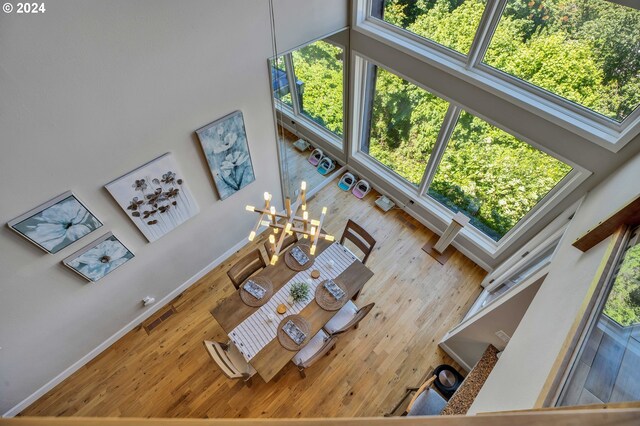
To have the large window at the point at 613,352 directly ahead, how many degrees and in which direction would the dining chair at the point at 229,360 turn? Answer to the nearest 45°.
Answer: approximately 90° to its right

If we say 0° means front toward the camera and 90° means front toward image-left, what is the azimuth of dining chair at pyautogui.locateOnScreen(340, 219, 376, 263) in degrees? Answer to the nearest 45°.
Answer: approximately 45°

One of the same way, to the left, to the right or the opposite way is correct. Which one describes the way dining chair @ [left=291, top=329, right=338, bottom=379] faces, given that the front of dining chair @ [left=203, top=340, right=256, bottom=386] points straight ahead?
to the left

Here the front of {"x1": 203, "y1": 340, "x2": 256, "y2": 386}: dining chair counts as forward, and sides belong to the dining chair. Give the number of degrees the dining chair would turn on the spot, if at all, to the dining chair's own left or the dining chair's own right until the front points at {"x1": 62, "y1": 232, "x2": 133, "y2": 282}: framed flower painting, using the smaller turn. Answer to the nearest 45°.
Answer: approximately 135° to the dining chair's own left

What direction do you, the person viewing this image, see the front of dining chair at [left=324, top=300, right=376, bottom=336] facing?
facing away from the viewer and to the left of the viewer

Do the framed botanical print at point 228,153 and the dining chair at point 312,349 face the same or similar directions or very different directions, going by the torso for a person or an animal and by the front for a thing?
very different directions

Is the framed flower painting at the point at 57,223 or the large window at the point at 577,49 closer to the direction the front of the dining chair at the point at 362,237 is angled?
the framed flower painting

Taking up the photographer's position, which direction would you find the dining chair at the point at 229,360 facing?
facing away from the viewer and to the right of the viewer

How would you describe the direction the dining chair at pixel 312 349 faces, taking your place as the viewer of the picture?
facing away from the viewer and to the left of the viewer
